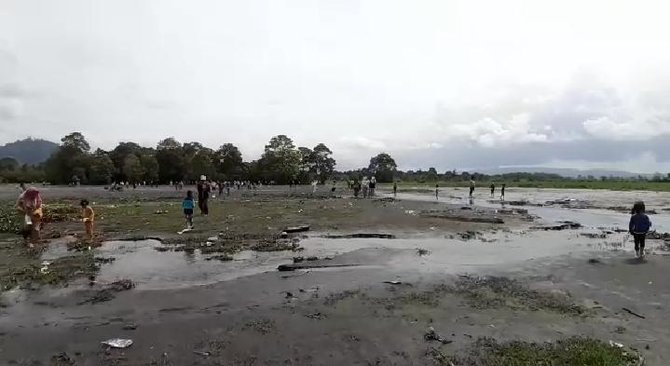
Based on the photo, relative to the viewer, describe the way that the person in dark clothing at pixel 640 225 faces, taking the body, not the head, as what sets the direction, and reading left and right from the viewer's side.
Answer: facing away from the viewer

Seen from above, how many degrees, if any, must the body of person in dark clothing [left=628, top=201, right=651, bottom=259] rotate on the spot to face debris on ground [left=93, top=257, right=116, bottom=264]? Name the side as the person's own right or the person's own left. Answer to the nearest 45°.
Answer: approximately 135° to the person's own left

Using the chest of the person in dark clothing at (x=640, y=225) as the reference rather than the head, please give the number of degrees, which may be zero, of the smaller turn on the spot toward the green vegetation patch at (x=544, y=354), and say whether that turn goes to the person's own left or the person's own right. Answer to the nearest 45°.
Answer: approximately 180°

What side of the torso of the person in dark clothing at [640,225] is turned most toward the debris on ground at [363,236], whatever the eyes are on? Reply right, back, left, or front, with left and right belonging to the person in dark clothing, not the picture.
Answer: left

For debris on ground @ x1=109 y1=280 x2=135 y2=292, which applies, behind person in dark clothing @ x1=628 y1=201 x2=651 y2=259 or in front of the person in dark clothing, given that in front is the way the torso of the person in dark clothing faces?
behind

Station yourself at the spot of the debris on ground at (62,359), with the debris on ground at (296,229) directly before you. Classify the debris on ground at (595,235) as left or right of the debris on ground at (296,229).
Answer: right

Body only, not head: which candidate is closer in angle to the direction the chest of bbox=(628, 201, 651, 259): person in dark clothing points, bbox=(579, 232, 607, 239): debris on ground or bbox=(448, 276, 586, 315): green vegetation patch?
the debris on ground

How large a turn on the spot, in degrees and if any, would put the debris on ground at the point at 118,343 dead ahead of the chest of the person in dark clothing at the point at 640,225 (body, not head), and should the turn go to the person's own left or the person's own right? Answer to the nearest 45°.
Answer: approximately 135° to the person's own left

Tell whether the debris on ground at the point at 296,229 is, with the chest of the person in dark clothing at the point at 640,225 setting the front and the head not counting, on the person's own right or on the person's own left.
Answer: on the person's own left

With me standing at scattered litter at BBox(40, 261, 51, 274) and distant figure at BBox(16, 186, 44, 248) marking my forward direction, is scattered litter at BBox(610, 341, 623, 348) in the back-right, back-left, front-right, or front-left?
back-right

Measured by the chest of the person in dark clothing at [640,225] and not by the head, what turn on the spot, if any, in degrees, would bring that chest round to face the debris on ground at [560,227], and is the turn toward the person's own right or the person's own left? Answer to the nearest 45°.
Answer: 0° — they already face it

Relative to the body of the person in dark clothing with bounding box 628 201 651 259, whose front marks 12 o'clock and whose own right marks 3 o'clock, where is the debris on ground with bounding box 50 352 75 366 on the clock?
The debris on ground is roughly at 7 o'clock from the person in dark clothing.

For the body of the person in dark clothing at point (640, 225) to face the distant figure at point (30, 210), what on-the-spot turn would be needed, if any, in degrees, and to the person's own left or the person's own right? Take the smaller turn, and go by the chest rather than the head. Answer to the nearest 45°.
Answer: approximately 135° to the person's own left
